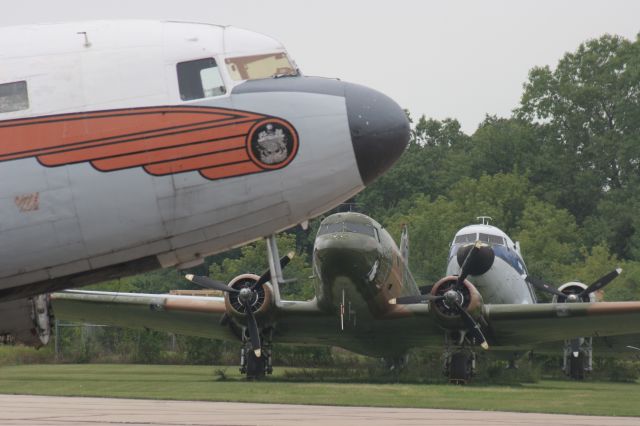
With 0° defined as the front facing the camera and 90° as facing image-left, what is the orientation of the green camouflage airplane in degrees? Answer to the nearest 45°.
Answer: approximately 0°

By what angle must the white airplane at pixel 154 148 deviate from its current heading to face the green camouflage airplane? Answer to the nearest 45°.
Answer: approximately 90° to its left

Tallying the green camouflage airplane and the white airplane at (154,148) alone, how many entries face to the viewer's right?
1

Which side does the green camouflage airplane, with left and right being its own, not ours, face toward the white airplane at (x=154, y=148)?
front

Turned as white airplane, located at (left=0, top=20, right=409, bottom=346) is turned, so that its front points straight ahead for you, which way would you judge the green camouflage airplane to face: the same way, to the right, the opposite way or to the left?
to the right

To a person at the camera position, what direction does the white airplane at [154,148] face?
facing to the right of the viewer
